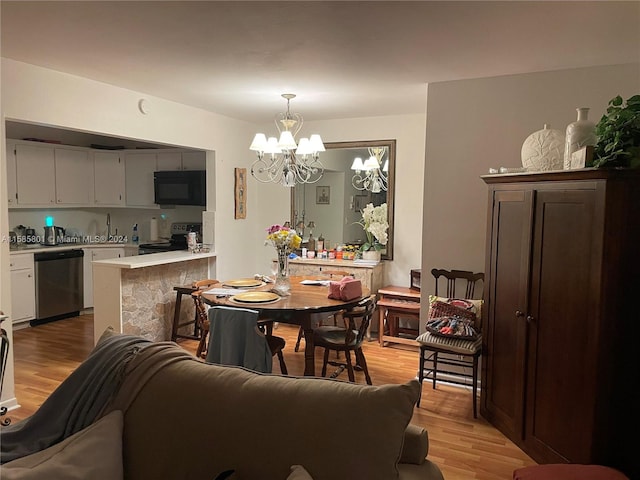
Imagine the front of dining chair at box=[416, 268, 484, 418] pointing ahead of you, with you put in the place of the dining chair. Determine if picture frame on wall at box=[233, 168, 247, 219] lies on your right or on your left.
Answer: on your right

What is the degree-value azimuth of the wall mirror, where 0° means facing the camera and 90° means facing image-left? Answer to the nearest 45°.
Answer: approximately 0°

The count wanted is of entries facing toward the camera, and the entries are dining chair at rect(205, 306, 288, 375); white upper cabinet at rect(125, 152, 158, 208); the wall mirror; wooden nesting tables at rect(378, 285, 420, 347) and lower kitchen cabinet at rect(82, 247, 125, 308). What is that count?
4

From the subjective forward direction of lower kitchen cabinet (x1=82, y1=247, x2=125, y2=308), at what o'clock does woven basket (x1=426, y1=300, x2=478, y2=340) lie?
The woven basket is roughly at 11 o'clock from the lower kitchen cabinet.

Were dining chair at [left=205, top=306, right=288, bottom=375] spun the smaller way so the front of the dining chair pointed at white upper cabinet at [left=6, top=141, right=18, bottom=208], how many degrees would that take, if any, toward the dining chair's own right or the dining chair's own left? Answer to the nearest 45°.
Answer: approximately 90° to the dining chair's own left

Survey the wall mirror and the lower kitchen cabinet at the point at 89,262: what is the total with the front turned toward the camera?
2
